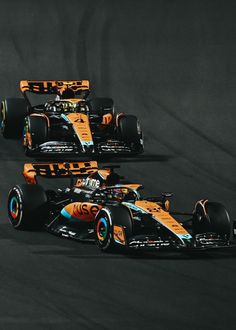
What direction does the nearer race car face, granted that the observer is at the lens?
facing the viewer and to the right of the viewer

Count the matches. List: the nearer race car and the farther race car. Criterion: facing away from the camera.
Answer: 0

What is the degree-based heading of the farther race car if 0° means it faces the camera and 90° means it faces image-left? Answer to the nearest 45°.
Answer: approximately 0°
